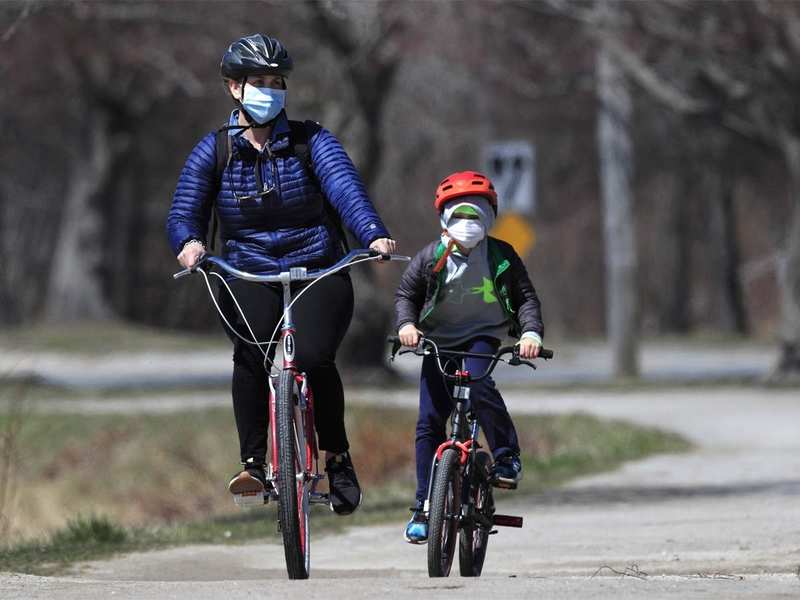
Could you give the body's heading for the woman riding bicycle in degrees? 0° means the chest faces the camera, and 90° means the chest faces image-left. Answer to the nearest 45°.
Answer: approximately 0°

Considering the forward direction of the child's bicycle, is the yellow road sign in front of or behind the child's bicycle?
behind

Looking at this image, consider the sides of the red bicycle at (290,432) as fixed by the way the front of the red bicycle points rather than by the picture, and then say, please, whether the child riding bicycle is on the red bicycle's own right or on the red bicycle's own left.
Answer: on the red bicycle's own left

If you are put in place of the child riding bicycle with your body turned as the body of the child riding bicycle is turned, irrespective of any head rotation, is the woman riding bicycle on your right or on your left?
on your right

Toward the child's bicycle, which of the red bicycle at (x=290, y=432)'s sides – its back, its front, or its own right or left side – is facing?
left
